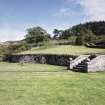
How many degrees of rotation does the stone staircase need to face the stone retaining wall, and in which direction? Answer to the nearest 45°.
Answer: approximately 90° to its right

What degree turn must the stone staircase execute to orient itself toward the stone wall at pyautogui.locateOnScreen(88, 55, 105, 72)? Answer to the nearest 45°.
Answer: approximately 90° to its left

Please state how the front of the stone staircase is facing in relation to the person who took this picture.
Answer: facing the viewer and to the left of the viewer
